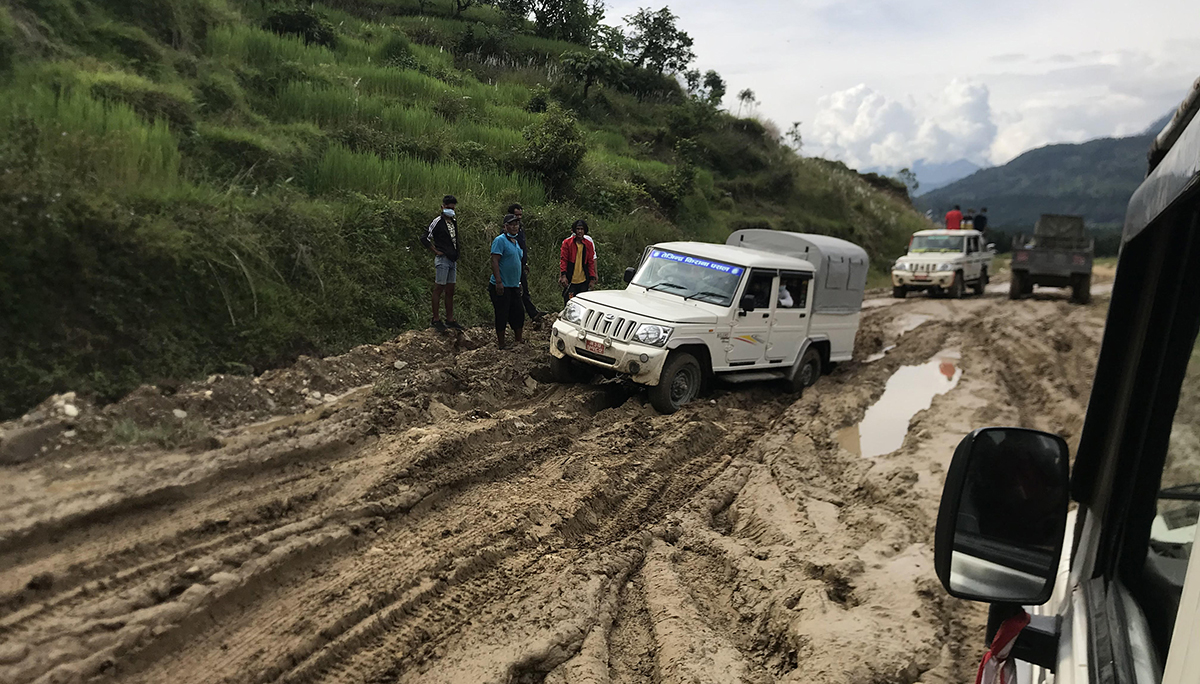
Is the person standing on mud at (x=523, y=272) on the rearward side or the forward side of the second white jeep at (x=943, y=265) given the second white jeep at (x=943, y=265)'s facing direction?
on the forward side

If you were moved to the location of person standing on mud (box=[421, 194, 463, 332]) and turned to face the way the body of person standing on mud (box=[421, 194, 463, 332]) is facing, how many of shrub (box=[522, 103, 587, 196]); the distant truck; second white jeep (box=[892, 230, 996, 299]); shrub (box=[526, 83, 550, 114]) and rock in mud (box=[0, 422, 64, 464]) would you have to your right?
1

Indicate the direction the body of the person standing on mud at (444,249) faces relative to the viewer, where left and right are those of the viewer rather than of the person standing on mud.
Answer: facing the viewer and to the right of the viewer

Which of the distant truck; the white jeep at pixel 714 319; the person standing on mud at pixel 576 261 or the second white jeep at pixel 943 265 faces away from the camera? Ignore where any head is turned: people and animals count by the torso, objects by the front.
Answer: the distant truck

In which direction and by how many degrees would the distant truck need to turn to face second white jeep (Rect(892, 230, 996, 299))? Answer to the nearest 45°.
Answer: approximately 90° to its left

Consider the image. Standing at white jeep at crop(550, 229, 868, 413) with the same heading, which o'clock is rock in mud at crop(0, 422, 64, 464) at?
The rock in mud is roughly at 12 o'clock from the white jeep.

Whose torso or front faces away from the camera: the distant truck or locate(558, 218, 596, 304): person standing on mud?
the distant truck

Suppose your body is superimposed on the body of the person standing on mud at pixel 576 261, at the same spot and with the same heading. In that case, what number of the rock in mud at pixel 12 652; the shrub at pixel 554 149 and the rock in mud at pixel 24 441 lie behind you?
1

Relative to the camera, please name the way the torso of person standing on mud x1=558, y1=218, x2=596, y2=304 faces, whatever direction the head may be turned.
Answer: toward the camera

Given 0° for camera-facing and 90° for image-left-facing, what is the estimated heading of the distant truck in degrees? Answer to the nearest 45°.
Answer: approximately 180°
